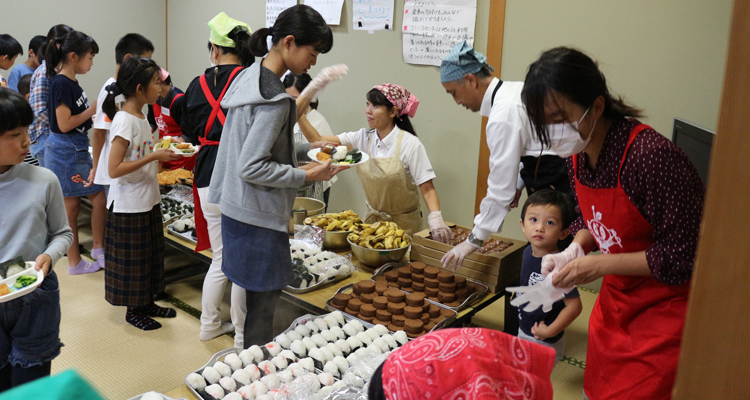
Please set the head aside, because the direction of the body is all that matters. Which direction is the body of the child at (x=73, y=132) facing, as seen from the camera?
to the viewer's right

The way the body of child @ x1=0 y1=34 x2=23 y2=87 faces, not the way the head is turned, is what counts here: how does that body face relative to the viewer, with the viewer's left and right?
facing to the right of the viewer

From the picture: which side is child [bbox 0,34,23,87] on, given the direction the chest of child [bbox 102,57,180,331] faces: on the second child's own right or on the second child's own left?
on the second child's own left

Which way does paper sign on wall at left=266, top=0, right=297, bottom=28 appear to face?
toward the camera

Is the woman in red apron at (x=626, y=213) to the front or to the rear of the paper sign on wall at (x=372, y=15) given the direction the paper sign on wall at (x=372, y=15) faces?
to the front

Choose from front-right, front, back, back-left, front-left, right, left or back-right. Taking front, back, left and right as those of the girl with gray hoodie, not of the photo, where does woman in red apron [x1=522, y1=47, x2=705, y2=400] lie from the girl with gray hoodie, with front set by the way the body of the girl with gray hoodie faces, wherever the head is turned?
front-right

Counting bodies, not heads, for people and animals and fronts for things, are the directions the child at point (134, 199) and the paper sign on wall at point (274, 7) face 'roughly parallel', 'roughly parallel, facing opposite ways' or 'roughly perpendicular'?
roughly perpendicular

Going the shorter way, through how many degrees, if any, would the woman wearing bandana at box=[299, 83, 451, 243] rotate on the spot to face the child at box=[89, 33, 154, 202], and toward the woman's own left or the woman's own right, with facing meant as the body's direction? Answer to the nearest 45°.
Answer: approximately 45° to the woman's own right

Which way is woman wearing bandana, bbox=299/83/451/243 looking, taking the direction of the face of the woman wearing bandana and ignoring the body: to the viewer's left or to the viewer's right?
to the viewer's left

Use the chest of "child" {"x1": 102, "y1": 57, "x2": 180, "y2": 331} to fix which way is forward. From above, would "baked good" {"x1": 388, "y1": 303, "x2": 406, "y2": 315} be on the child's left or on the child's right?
on the child's right

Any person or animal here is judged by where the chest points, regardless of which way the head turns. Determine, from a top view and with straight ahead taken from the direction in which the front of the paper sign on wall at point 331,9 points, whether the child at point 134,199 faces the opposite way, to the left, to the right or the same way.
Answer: to the left

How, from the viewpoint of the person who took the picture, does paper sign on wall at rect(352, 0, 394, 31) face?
facing the viewer

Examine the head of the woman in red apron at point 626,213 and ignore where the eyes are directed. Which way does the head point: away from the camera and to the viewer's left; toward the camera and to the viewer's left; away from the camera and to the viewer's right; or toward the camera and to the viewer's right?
toward the camera and to the viewer's left
